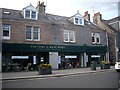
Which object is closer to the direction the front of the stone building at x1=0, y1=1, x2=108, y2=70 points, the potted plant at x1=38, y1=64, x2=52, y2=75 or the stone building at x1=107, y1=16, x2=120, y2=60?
the potted plant

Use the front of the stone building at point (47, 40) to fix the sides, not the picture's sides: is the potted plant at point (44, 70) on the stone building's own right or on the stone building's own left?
on the stone building's own right

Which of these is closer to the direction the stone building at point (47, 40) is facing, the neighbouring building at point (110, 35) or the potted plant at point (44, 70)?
the potted plant

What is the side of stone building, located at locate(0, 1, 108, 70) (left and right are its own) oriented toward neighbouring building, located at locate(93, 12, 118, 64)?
left

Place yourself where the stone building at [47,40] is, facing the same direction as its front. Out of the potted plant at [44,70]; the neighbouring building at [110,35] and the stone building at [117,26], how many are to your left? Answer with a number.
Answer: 2

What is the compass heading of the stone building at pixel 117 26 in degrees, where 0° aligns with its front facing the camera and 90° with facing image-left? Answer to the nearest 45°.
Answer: approximately 45°
